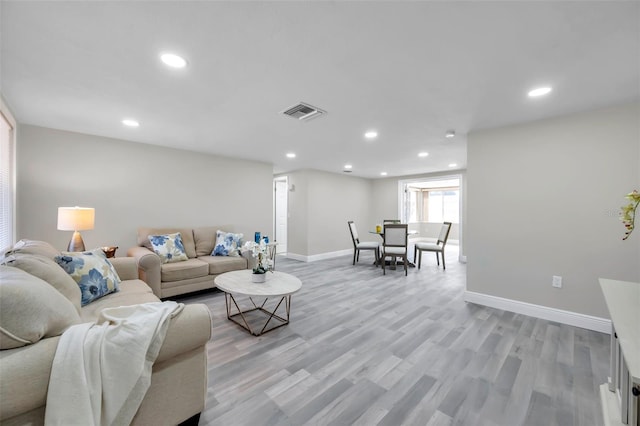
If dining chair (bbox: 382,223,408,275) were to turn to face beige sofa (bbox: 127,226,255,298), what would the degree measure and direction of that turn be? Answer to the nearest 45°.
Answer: approximately 135° to its left

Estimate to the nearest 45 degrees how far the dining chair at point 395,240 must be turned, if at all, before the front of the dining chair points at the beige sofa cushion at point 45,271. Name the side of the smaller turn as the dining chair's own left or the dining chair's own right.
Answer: approximately 135° to the dining chair's own left

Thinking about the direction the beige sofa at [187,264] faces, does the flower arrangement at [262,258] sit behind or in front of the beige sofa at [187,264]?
in front

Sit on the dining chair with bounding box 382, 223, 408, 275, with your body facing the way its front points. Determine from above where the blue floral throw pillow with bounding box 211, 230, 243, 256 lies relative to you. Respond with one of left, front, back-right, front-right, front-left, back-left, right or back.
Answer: back-left

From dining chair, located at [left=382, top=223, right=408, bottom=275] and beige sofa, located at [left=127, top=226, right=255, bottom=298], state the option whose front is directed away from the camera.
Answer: the dining chair

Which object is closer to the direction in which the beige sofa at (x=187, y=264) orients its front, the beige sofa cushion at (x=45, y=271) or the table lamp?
the beige sofa cushion

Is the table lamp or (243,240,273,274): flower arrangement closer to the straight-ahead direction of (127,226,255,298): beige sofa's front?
the flower arrangement

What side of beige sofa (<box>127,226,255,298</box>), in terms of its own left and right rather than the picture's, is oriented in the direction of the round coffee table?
front

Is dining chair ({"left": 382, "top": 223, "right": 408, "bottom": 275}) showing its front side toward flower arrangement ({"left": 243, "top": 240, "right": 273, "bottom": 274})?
no

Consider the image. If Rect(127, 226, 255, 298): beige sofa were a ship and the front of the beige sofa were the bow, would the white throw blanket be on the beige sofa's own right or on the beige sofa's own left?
on the beige sofa's own right

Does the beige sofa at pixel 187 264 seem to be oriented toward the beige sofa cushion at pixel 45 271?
no

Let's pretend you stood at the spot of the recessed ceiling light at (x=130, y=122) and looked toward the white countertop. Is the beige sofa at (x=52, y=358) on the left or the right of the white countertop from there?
right

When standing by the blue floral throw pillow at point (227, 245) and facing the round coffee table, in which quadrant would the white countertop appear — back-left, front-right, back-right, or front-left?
front-left

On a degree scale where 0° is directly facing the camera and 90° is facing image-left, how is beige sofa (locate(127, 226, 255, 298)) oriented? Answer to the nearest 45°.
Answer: approximately 315°

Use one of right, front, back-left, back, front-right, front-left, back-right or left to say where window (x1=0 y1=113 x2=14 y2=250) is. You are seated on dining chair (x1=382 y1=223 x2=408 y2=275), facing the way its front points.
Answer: back-left

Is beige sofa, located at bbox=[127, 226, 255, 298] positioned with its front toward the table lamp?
no

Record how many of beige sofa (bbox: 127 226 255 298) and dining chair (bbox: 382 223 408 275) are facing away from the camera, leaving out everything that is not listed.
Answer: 1

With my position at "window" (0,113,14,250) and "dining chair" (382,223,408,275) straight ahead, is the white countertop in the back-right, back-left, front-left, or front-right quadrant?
front-right

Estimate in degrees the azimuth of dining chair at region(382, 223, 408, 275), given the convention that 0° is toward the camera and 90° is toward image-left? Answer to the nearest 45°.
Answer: approximately 180°
